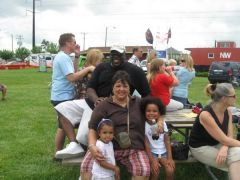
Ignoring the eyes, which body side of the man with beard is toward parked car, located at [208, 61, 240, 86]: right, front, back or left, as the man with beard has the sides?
back

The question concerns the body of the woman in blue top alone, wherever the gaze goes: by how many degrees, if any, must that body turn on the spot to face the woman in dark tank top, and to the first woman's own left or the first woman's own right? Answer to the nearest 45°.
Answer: approximately 90° to the first woman's own left

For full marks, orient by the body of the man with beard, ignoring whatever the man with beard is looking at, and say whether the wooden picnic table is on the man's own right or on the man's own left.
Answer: on the man's own left

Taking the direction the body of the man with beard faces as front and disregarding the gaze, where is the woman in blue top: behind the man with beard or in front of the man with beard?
behind

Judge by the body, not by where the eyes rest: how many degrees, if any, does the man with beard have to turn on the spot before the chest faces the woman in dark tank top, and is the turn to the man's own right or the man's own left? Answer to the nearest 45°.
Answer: approximately 45° to the man's own left
